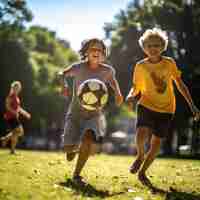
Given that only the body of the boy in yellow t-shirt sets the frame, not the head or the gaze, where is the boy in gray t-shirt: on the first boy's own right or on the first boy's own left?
on the first boy's own right

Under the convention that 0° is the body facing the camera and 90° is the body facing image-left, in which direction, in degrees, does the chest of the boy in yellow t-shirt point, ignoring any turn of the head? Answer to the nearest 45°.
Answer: approximately 0°
